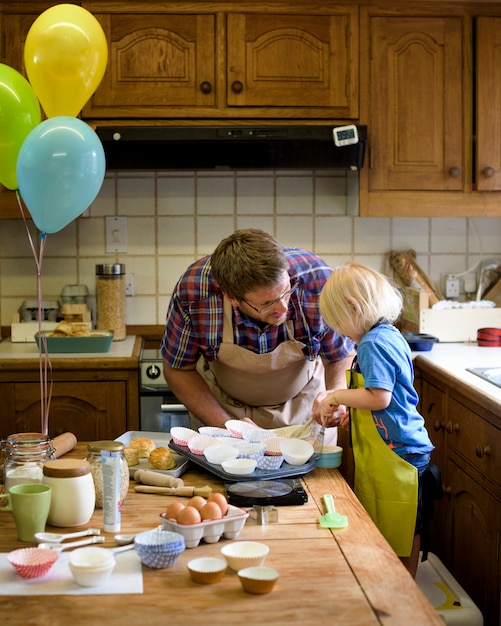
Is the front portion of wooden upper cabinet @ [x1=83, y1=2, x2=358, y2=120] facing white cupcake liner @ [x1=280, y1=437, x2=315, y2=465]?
yes

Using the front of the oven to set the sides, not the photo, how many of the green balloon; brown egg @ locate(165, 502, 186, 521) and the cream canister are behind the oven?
0

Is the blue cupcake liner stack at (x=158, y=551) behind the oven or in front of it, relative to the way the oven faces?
in front

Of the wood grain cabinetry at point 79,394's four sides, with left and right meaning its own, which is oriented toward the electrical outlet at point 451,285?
left

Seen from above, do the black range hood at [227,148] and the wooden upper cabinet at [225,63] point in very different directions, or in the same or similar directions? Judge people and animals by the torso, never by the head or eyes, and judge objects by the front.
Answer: same or similar directions

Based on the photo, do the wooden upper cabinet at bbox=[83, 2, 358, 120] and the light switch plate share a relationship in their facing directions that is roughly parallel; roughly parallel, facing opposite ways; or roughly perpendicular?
roughly parallel

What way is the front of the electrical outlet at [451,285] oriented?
toward the camera

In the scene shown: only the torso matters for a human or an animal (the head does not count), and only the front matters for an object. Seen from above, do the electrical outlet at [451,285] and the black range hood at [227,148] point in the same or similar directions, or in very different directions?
same or similar directions

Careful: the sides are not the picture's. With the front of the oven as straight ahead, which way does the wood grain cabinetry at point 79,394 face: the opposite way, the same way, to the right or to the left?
the same way

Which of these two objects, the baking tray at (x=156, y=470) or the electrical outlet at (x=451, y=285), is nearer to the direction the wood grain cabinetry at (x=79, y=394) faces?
the baking tray

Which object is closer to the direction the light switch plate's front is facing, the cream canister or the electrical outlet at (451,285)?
the cream canister

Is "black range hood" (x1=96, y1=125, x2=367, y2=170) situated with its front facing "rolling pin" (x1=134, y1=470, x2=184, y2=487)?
yes

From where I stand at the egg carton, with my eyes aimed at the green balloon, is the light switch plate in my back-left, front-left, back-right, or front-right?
front-right

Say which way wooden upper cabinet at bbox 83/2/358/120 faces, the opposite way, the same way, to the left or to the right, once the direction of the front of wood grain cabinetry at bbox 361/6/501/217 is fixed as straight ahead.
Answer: the same way

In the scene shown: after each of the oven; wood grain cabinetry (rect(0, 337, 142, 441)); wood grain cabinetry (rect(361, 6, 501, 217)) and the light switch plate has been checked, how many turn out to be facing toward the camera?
4

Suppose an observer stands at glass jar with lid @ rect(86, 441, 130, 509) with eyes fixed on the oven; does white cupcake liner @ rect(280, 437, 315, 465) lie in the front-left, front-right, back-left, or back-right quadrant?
front-right

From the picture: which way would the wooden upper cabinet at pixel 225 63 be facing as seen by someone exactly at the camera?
facing the viewer

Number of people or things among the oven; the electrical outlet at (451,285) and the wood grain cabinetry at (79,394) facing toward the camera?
3

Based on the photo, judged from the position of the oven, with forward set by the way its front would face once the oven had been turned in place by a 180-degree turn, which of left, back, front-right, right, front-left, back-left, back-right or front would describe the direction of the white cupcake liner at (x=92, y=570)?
back

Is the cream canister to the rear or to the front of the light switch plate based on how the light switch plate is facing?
to the front
